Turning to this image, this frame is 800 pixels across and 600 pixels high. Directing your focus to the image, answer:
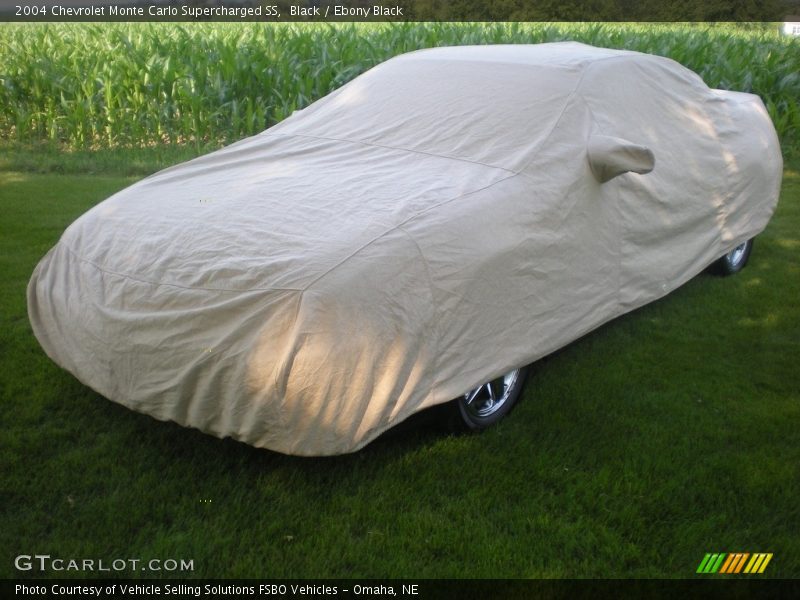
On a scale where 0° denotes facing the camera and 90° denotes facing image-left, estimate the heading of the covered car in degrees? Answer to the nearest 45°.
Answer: approximately 45°
